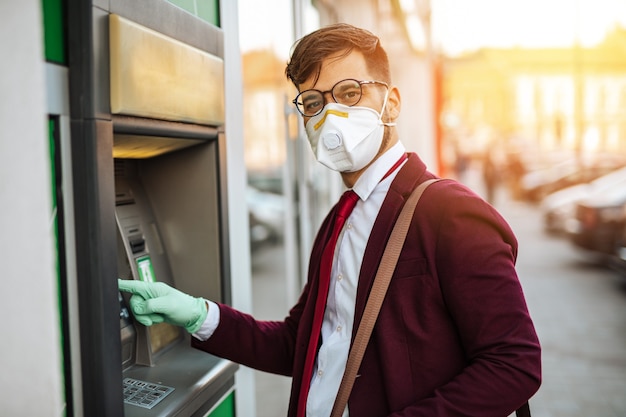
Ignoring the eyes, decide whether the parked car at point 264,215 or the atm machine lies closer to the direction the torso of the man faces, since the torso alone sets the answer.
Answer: the atm machine

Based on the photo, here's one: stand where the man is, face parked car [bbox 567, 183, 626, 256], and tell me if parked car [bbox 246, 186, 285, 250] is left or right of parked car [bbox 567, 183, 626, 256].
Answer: left

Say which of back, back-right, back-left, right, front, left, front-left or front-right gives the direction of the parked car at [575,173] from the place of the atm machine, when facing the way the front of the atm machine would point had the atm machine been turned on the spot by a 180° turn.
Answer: right

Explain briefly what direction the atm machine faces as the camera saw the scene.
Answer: facing the viewer and to the right of the viewer

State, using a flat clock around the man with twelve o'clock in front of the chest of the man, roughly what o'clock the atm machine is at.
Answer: The atm machine is roughly at 2 o'clock from the man.

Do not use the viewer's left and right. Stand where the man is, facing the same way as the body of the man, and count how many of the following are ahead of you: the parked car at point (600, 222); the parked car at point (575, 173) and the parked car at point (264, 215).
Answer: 0

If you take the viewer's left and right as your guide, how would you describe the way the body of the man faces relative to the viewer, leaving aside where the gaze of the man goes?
facing the viewer and to the left of the viewer

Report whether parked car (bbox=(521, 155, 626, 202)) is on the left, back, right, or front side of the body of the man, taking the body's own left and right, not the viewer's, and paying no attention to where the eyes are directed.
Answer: back

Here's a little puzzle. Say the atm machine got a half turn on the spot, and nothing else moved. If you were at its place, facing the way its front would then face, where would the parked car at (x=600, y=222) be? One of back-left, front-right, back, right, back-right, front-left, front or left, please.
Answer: right

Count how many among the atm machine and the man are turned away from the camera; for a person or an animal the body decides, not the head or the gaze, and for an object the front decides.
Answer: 0

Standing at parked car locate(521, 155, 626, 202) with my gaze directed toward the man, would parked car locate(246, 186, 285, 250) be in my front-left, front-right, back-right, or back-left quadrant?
front-right

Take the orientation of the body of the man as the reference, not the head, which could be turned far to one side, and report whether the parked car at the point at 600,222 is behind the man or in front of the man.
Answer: behind

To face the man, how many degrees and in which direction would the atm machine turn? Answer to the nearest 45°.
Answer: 0° — it already faces them
